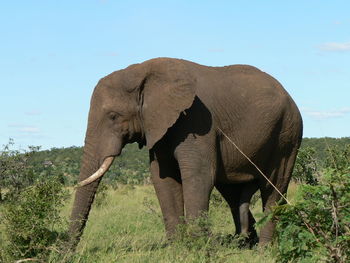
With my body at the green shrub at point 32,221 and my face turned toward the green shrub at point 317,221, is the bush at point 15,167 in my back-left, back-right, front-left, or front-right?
back-left

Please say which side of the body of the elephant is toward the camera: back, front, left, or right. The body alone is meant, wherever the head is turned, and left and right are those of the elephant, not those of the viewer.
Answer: left

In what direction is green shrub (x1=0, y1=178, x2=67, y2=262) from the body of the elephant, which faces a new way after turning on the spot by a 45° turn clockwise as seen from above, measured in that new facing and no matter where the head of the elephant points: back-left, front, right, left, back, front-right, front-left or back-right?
left

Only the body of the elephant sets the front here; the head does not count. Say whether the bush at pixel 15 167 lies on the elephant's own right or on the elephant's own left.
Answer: on the elephant's own right
